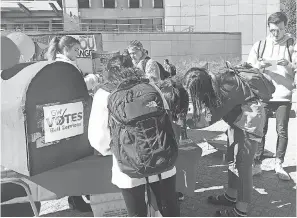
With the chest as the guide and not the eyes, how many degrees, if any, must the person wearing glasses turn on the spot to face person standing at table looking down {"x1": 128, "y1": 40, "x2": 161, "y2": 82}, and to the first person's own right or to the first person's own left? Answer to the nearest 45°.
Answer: approximately 90° to the first person's own right

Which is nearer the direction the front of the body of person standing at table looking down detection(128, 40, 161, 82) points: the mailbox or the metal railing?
the mailbox

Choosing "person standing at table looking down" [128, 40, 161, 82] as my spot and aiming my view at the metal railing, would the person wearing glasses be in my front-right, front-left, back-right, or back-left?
back-right

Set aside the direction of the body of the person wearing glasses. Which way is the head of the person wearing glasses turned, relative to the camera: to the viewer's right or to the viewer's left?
to the viewer's left

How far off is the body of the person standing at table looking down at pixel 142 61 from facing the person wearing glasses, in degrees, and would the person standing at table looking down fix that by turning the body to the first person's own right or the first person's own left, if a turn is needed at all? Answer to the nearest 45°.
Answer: approximately 90° to the first person's own left

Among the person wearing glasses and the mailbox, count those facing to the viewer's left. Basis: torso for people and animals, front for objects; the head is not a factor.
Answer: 0

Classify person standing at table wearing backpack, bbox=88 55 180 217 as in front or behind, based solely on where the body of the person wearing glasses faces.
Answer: in front

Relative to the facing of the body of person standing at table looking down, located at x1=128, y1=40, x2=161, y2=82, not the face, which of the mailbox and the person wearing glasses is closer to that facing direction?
the mailbox

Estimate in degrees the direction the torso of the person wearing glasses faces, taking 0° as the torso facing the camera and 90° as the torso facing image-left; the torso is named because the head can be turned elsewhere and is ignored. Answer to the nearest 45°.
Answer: approximately 0°

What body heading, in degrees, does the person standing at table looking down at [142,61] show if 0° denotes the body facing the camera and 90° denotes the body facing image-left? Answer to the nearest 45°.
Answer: approximately 45°

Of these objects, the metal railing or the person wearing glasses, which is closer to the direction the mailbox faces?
the person wearing glasses

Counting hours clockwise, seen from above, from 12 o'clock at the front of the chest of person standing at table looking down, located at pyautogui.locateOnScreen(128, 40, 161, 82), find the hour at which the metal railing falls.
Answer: The metal railing is roughly at 4 o'clock from the person standing at table looking down.

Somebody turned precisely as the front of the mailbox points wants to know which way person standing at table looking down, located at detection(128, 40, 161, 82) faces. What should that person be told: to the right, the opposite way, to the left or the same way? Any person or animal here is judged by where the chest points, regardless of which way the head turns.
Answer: to the right

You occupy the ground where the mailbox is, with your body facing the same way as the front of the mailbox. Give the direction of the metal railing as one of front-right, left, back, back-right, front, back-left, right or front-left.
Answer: back-left

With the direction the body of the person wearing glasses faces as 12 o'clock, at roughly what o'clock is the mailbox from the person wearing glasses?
The mailbox is roughly at 1 o'clock from the person wearing glasses.
